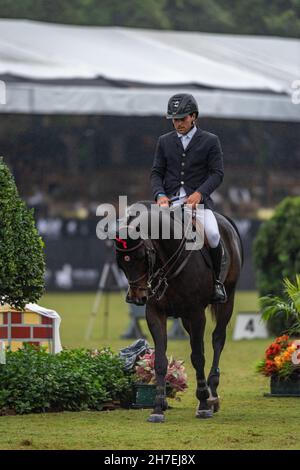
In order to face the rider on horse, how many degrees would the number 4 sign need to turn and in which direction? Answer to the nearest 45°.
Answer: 0° — it already faces them

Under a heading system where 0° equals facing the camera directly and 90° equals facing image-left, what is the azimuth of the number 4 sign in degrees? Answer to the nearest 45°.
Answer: approximately 0°

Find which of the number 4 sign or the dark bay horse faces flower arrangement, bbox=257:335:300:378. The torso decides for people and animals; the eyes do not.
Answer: the number 4 sign

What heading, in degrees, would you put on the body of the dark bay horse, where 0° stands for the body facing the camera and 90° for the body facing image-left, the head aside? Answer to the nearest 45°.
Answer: approximately 45°

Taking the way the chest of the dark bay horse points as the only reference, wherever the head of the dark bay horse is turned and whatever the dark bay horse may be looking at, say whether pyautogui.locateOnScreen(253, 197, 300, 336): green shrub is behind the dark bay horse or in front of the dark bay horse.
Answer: behind

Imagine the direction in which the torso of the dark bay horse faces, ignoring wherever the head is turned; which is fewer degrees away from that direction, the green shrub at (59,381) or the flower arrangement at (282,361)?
the green shrub

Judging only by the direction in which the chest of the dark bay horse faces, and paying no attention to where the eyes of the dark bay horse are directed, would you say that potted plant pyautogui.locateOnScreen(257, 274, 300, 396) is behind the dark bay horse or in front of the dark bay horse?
behind
